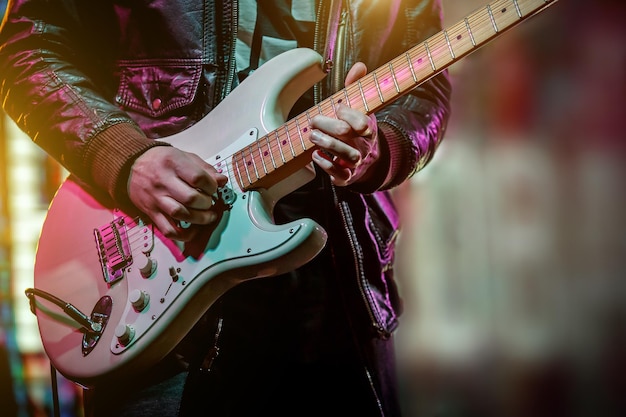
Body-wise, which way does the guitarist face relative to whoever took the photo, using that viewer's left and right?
facing the viewer and to the right of the viewer
